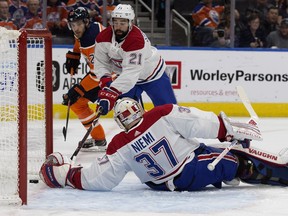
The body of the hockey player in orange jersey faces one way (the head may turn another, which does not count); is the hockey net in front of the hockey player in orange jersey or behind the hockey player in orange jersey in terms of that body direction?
in front

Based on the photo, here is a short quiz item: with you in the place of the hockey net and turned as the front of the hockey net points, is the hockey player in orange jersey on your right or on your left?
on your left

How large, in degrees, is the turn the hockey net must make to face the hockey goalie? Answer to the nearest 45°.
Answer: approximately 45° to its right

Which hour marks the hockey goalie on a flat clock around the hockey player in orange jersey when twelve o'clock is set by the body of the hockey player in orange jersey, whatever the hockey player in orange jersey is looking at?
The hockey goalie is roughly at 10 o'clock from the hockey player in orange jersey.

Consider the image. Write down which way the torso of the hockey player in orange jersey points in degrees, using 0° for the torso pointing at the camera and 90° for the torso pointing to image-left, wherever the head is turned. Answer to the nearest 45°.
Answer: approximately 45°

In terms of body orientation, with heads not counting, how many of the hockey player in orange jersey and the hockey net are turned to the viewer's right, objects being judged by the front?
1

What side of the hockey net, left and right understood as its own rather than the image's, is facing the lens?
right

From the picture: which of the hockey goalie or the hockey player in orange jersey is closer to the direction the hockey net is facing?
the hockey goalie

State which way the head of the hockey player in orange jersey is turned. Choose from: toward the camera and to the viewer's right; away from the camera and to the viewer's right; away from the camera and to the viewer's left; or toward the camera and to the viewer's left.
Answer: toward the camera and to the viewer's left

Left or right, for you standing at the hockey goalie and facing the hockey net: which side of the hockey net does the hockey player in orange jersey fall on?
right
